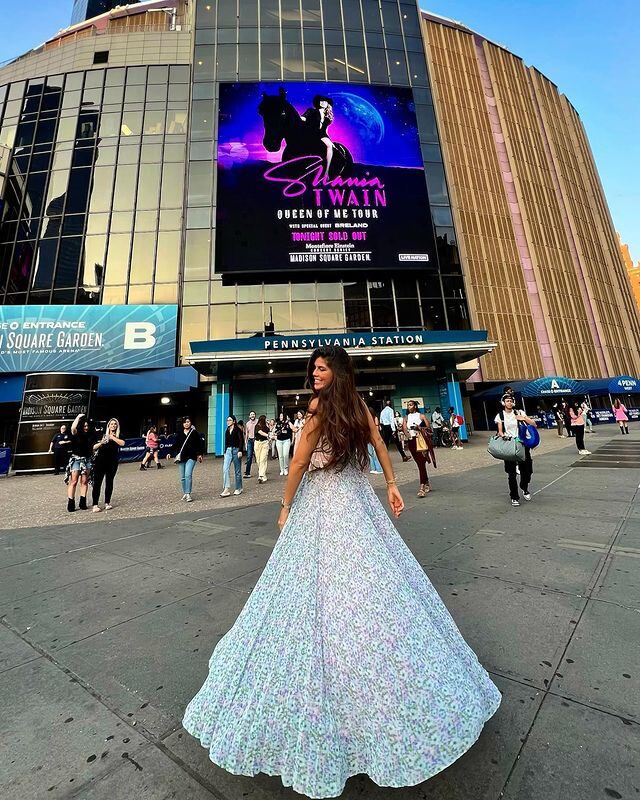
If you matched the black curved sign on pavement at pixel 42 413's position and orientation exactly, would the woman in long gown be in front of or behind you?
in front

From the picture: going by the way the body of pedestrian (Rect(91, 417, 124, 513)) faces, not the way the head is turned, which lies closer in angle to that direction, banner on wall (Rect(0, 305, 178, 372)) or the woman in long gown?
the woman in long gown

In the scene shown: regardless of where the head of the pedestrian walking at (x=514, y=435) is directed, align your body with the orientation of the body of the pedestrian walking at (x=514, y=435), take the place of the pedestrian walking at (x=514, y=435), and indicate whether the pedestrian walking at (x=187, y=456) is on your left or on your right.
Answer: on your right

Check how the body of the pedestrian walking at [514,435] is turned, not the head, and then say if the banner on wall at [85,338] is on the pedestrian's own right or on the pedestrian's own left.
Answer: on the pedestrian's own right

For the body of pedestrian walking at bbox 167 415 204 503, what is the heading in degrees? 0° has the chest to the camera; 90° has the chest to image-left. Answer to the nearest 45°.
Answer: approximately 0°

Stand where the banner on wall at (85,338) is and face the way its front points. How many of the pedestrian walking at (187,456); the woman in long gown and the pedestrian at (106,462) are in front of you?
3

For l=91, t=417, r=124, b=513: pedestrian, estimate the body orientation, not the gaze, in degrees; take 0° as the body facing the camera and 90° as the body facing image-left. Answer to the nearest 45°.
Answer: approximately 0°

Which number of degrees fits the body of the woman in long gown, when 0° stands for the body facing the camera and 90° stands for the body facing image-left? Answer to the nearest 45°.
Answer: approximately 180°

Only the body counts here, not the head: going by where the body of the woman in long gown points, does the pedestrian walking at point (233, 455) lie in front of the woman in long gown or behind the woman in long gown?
in front
